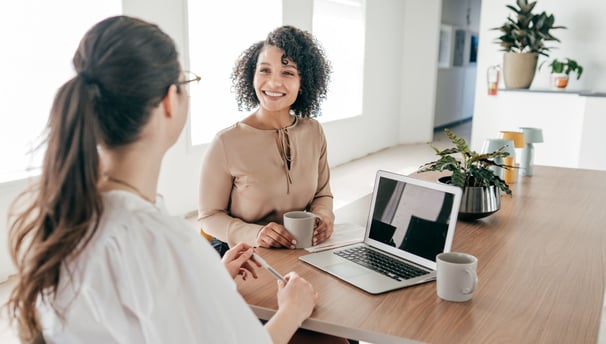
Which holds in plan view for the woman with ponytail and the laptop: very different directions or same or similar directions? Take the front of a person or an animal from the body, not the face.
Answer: very different directions

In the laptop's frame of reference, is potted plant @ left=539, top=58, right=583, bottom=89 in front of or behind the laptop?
behind

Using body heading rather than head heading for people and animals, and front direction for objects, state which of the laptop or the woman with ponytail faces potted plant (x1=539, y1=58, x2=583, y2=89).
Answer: the woman with ponytail

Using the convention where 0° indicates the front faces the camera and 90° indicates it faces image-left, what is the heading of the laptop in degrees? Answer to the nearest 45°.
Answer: approximately 45°

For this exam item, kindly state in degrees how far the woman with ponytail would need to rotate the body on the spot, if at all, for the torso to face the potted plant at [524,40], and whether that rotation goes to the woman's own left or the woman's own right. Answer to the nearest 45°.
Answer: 0° — they already face it

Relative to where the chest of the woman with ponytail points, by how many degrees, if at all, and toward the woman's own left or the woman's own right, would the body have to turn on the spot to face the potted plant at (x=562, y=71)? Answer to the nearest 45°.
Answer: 0° — they already face it

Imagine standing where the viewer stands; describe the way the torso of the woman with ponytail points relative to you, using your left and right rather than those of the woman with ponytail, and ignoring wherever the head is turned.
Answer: facing away from the viewer and to the right of the viewer

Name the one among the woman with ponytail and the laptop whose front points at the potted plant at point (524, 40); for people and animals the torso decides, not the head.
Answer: the woman with ponytail

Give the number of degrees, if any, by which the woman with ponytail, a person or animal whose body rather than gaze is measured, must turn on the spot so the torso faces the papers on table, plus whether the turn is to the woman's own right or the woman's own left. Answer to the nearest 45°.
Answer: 0° — they already face it

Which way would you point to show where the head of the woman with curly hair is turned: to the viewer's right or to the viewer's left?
to the viewer's left

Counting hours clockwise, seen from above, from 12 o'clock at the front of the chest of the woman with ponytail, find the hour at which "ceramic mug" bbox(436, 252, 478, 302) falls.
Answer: The ceramic mug is roughly at 1 o'clock from the woman with ponytail.

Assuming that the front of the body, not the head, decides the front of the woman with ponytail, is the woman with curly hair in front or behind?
in front

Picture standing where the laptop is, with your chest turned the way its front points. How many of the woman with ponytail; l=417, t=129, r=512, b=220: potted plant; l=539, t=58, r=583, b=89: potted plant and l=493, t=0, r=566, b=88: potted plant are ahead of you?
1

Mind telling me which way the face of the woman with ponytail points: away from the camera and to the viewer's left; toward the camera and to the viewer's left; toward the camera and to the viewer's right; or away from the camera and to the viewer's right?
away from the camera and to the viewer's right
